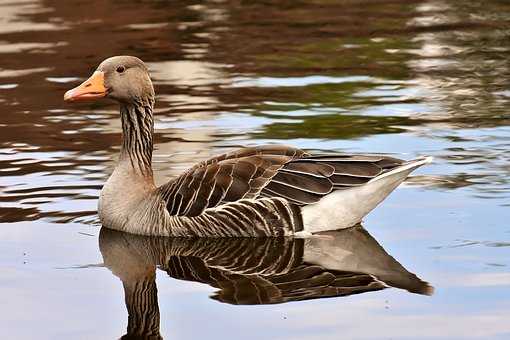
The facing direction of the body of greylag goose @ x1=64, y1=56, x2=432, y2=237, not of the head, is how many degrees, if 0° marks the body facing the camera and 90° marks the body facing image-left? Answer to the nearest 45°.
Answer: approximately 90°
